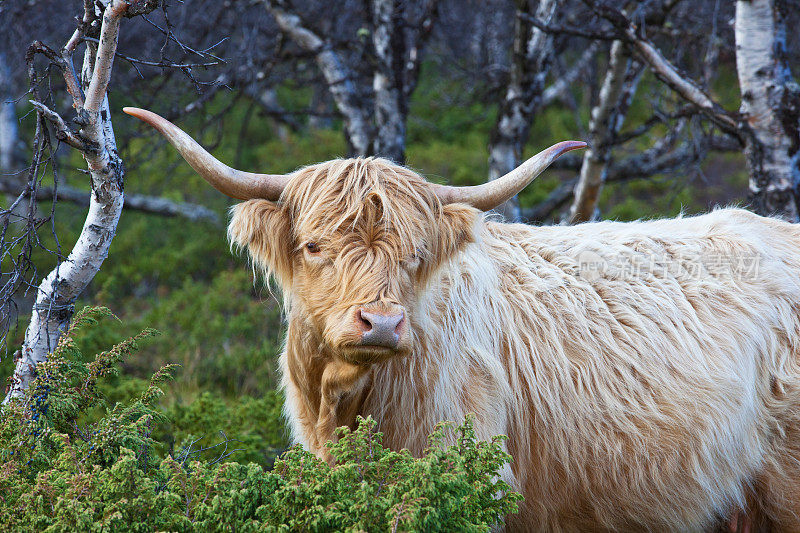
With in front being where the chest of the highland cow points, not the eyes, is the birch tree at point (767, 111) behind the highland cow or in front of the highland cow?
behind

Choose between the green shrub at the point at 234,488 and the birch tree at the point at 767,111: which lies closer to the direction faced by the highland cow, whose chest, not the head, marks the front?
the green shrub

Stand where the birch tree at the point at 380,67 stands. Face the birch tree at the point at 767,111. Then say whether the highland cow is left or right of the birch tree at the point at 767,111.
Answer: right

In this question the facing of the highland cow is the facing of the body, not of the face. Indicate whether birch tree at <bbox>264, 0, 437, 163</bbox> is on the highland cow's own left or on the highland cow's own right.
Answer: on the highland cow's own right

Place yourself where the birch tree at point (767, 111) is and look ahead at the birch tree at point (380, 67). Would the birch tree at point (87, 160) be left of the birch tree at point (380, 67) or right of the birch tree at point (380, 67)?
left

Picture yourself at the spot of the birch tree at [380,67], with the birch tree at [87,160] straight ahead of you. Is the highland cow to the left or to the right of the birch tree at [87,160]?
left

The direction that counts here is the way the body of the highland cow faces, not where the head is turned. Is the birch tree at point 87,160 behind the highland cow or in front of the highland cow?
in front

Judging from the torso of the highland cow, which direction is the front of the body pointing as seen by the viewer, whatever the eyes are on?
to the viewer's left

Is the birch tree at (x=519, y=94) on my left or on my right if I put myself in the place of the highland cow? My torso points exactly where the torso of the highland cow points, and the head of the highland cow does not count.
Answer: on my right
